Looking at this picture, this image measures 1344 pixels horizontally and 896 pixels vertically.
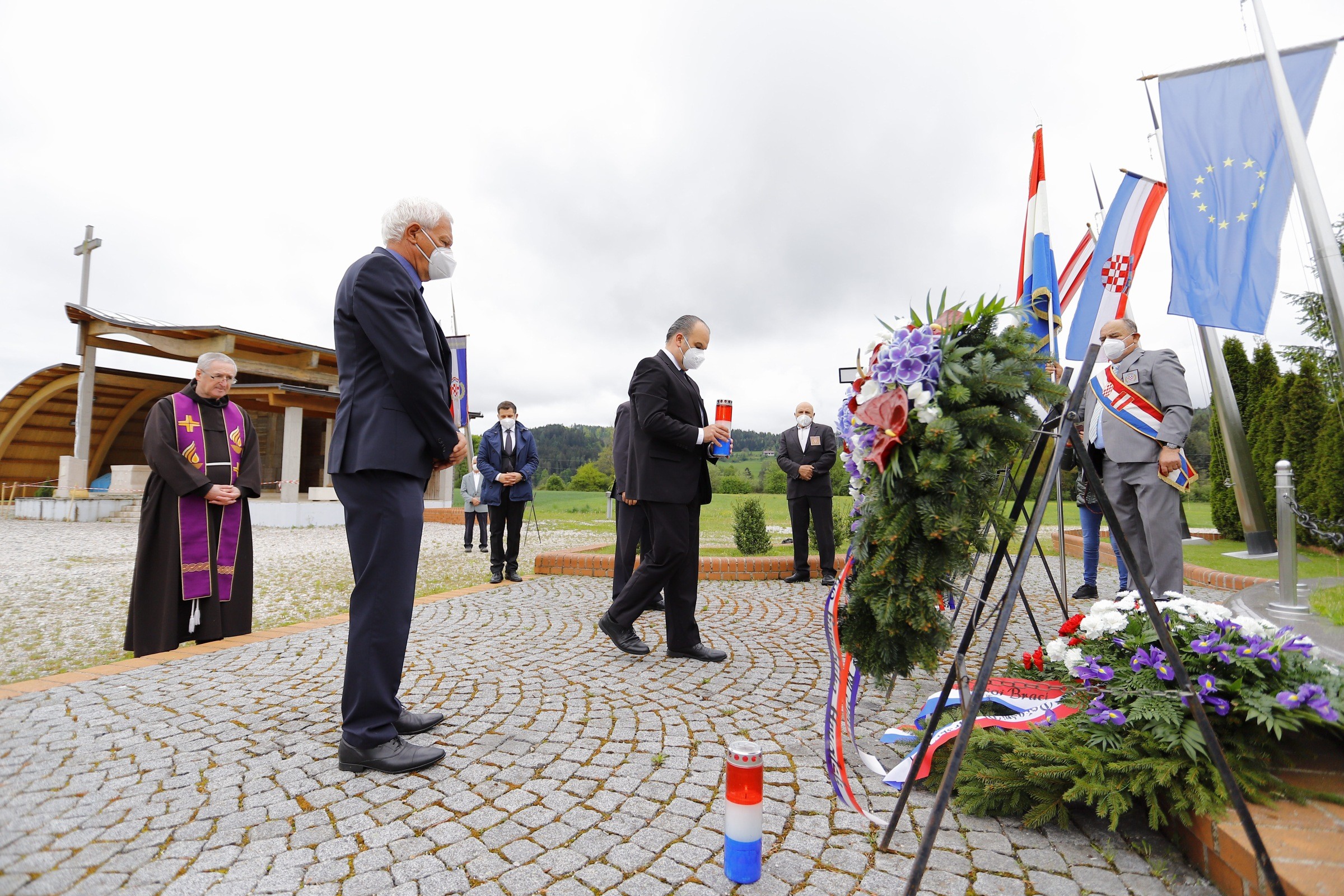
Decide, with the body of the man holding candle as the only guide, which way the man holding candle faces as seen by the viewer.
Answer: to the viewer's right

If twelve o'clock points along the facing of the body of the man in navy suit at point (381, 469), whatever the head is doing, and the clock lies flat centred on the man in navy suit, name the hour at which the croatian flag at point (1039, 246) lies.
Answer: The croatian flag is roughly at 12 o'clock from the man in navy suit.

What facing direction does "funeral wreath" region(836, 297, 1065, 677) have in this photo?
to the viewer's left

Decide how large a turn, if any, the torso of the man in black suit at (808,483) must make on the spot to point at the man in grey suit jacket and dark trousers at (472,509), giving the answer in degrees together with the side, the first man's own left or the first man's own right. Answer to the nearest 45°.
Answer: approximately 135° to the first man's own right

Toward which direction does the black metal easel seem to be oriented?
to the viewer's left

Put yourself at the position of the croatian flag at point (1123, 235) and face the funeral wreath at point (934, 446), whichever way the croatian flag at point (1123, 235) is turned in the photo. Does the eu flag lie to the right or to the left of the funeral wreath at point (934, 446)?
left
